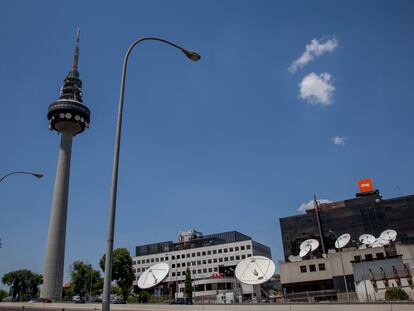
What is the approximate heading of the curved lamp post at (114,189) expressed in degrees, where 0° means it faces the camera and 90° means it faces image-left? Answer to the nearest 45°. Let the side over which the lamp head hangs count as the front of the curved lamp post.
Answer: approximately 270°
